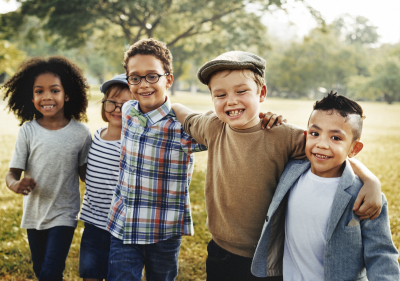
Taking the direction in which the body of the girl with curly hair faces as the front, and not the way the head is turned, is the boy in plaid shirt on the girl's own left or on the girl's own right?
on the girl's own left

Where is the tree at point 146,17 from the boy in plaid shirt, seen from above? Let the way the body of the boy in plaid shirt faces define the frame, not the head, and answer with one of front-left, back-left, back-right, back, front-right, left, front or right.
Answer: back-right

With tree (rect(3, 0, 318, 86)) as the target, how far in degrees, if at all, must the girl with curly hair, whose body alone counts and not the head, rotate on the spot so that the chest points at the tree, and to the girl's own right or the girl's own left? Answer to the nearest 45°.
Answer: approximately 180°

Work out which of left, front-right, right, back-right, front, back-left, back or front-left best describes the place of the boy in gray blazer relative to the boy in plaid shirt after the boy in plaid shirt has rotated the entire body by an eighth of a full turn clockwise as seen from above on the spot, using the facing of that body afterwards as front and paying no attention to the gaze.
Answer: back-left

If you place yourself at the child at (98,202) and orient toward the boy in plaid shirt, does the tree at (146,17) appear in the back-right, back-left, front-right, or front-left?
back-left

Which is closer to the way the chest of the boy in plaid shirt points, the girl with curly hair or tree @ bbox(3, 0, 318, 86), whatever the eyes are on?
the girl with curly hair

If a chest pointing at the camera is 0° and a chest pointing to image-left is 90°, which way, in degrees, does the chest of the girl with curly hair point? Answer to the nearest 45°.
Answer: approximately 0°

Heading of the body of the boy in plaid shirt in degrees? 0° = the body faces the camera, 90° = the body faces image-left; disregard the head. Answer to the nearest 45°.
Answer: approximately 45°

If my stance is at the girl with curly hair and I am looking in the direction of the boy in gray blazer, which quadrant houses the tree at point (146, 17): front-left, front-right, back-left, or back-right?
back-left

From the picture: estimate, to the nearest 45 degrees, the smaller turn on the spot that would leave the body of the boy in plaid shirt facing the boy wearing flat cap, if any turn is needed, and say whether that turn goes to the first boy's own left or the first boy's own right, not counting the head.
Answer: approximately 90° to the first boy's own left
